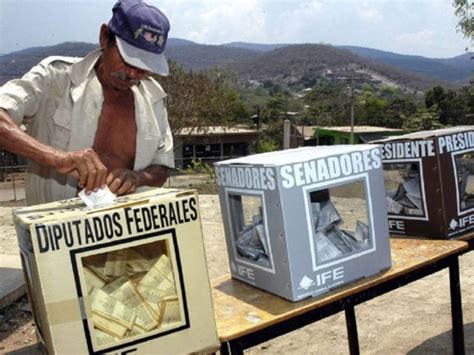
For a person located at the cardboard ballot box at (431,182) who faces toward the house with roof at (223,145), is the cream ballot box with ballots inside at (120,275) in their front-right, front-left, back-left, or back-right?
back-left

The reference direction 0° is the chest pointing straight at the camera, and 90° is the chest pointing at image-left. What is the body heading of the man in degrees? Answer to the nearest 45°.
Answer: approximately 315°

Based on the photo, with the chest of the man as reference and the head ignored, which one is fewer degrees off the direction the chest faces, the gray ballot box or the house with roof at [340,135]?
the gray ballot box

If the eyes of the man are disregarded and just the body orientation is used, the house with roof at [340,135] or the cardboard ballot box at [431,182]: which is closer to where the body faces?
the cardboard ballot box

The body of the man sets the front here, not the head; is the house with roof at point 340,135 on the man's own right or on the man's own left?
on the man's own left

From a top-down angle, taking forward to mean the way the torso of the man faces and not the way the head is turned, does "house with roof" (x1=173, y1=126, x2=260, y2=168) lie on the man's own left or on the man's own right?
on the man's own left

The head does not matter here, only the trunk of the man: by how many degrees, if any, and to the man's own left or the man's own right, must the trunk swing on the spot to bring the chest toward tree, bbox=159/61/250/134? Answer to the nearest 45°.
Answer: approximately 135° to the man's own left
